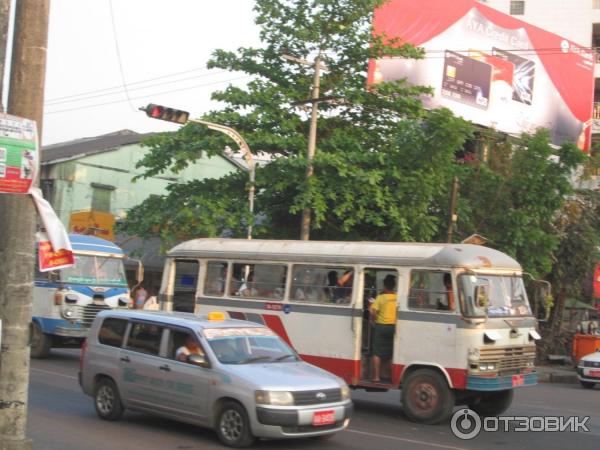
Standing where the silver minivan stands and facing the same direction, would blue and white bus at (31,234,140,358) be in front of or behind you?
behind

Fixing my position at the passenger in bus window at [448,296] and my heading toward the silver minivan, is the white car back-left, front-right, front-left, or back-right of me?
back-right

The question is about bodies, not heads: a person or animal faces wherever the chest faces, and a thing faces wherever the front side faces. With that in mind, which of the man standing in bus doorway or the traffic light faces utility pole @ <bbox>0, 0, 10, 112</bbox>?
the traffic light

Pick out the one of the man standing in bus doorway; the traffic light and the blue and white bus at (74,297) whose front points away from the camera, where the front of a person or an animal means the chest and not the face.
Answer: the man standing in bus doorway

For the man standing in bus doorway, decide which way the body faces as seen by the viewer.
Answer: away from the camera

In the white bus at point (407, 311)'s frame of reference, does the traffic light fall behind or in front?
behind

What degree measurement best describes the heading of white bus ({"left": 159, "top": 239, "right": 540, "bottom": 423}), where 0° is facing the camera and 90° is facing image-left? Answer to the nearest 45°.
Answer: approximately 315°

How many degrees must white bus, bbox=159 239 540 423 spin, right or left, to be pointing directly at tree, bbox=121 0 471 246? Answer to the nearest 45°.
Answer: approximately 135° to its left

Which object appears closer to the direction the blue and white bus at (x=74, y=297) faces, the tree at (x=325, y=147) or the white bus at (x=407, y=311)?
the white bus

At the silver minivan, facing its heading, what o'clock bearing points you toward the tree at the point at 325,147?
The tree is roughly at 8 o'clock from the silver minivan.

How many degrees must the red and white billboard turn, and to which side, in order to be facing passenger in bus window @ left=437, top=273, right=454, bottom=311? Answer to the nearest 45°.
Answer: approximately 45° to its right

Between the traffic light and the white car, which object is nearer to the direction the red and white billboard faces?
the white car
